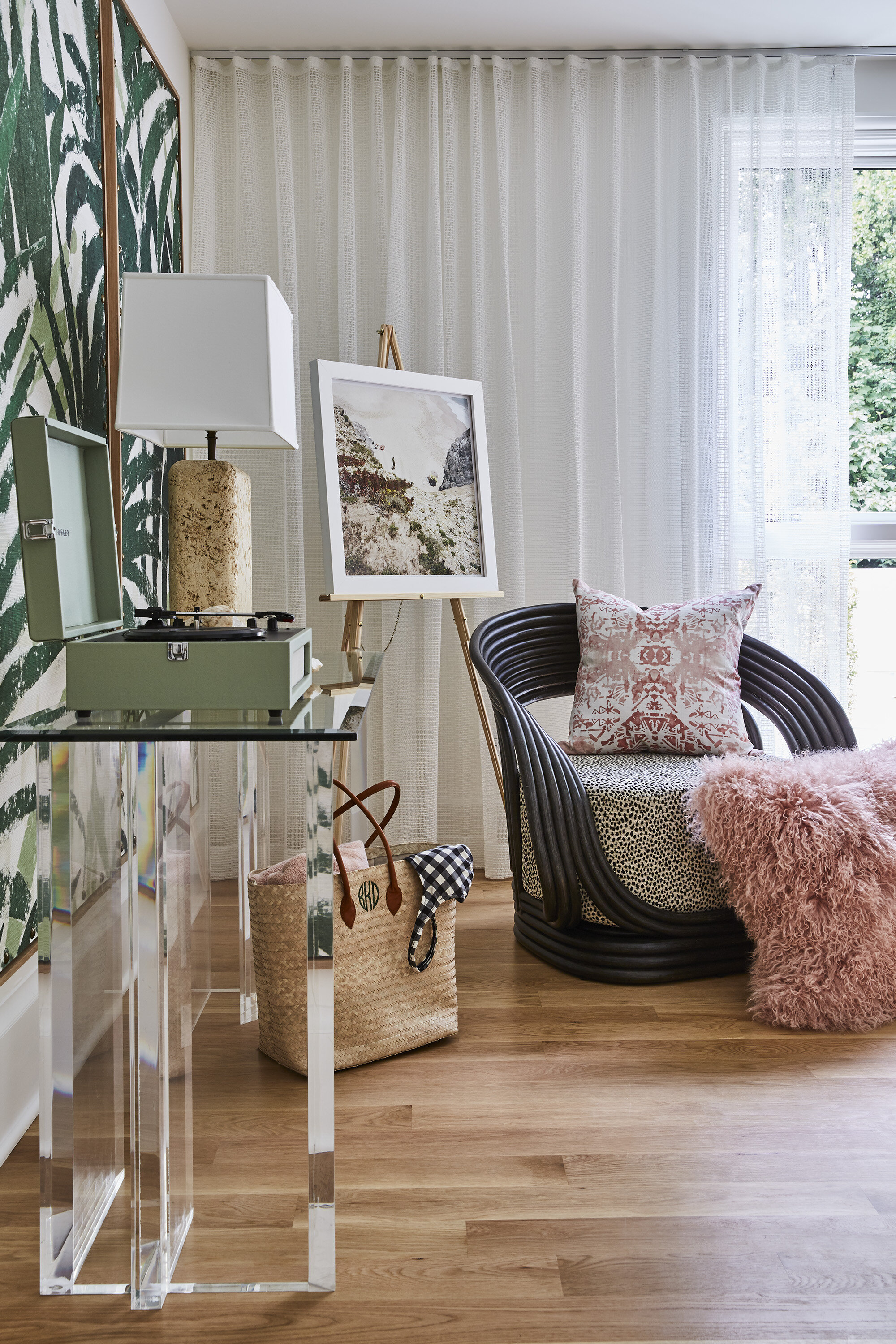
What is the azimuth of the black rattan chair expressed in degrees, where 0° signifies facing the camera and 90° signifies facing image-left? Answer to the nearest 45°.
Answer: approximately 315°

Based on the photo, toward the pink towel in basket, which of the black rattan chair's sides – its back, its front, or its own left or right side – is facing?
right

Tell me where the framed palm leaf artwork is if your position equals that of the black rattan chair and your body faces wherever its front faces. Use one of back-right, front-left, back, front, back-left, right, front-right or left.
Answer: right

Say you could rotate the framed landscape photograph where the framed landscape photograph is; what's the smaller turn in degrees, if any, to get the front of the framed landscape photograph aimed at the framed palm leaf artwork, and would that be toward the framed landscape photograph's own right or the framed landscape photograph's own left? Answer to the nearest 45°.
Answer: approximately 90° to the framed landscape photograph's own right

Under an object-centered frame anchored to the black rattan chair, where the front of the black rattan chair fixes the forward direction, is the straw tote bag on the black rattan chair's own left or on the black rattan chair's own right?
on the black rattan chair's own right

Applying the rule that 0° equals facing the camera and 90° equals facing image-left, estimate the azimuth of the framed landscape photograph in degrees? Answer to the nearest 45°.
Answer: approximately 315°

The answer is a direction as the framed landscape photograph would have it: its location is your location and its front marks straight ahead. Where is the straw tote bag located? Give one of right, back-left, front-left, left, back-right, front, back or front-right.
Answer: front-right
